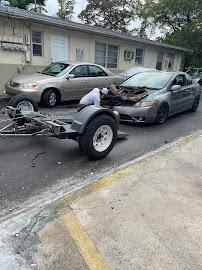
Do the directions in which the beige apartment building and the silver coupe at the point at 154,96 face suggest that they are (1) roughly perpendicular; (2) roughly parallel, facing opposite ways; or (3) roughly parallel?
roughly perpendicular

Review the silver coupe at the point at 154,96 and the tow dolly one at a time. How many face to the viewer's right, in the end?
0

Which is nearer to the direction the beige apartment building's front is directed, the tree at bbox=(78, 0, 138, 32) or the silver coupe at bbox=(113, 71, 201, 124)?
the silver coupe

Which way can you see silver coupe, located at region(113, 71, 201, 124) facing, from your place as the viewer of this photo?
facing the viewer and to the left of the viewer

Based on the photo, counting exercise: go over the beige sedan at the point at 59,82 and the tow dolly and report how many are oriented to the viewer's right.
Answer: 0

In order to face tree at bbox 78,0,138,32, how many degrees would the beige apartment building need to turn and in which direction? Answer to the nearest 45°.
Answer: approximately 135° to its left

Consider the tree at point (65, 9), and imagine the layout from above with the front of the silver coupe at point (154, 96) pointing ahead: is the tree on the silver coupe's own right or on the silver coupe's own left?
on the silver coupe's own right

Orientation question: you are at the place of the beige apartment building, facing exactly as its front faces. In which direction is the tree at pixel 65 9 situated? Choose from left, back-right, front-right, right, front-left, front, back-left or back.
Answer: back-left

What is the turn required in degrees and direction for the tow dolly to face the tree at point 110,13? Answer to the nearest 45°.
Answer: approximately 135° to its right

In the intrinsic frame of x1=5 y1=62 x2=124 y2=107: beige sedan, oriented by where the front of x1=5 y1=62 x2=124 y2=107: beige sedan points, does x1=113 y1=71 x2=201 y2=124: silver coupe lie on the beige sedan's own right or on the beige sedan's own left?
on the beige sedan's own left

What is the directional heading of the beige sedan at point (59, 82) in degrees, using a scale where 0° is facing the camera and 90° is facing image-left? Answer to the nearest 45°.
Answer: approximately 45°

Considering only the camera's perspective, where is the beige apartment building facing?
facing the viewer and to the right of the viewer
